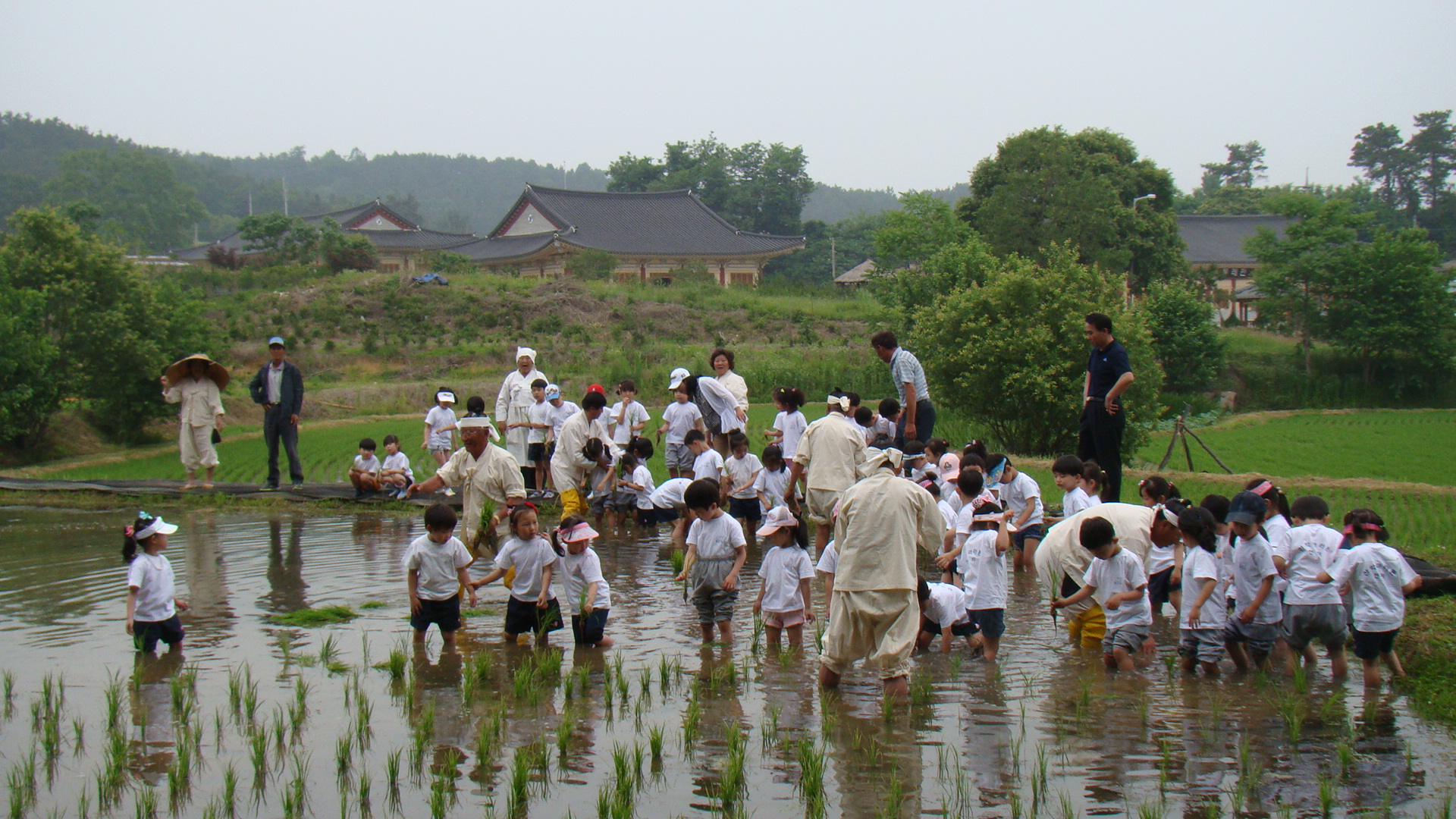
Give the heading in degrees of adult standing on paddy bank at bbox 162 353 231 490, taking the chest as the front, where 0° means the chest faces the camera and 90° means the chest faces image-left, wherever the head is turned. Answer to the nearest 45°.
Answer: approximately 0°

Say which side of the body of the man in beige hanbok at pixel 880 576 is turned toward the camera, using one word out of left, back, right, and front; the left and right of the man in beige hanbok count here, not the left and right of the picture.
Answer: back

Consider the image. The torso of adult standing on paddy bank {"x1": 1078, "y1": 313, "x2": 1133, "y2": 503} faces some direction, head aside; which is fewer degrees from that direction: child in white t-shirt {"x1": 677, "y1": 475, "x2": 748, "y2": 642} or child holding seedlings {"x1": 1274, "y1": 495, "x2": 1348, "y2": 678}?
the child in white t-shirt

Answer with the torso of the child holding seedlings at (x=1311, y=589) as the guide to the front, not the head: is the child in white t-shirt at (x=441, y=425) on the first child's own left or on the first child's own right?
on the first child's own left

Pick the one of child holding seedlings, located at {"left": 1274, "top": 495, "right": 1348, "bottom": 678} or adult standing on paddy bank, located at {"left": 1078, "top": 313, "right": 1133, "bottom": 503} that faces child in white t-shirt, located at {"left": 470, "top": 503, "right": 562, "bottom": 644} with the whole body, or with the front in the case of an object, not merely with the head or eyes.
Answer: the adult standing on paddy bank

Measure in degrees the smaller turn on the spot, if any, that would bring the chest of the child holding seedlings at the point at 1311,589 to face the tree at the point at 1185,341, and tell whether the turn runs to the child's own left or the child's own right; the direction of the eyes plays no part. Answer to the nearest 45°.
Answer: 0° — they already face it

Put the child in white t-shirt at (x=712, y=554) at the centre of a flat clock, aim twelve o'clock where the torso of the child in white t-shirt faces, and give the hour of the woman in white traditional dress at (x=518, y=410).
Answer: The woman in white traditional dress is roughly at 4 o'clock from the child in white t-shirt.

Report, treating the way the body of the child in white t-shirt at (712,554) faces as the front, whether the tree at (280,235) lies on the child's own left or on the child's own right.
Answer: on the child's own right

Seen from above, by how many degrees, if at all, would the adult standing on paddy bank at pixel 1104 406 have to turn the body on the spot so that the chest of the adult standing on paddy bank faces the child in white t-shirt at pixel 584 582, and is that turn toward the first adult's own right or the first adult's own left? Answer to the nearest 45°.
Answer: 0° — they already face them

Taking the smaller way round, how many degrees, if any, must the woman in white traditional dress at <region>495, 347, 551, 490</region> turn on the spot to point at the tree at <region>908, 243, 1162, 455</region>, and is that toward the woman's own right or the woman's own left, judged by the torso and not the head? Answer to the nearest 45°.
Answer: approximately 135° to the woman's own left

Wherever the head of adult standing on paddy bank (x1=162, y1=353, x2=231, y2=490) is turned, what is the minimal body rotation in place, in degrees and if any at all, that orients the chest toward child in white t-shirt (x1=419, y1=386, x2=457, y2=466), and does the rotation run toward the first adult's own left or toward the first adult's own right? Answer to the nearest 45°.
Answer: approximately 90° to the first adult's own left

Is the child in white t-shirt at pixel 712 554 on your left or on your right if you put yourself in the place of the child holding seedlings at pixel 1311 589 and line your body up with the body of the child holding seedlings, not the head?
on your left

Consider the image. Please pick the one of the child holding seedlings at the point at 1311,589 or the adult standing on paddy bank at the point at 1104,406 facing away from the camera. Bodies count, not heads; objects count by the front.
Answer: the child holding seedlings
